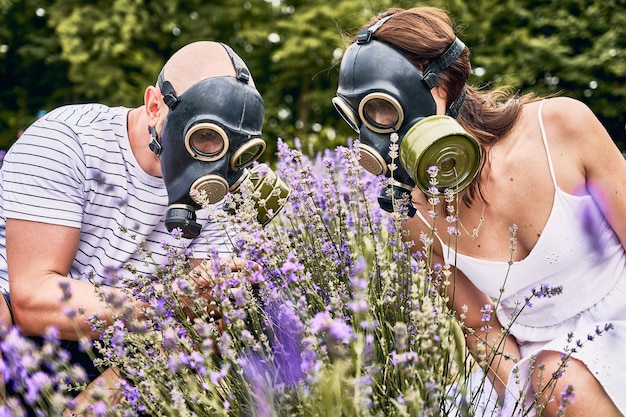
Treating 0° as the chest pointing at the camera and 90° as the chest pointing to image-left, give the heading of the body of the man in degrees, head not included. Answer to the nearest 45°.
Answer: approximately 315°

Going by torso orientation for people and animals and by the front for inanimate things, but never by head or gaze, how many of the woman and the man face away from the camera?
0

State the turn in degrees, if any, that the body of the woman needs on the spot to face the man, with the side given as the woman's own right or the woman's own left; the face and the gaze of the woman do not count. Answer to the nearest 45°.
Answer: approximately 45° to the woman's own right

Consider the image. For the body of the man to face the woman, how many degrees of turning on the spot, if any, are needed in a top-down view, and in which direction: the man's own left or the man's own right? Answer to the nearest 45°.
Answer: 0° — they already face them

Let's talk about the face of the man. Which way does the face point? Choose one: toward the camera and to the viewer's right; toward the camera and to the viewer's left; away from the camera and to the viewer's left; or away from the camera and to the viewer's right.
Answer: toward the camera and to the viewer's right
